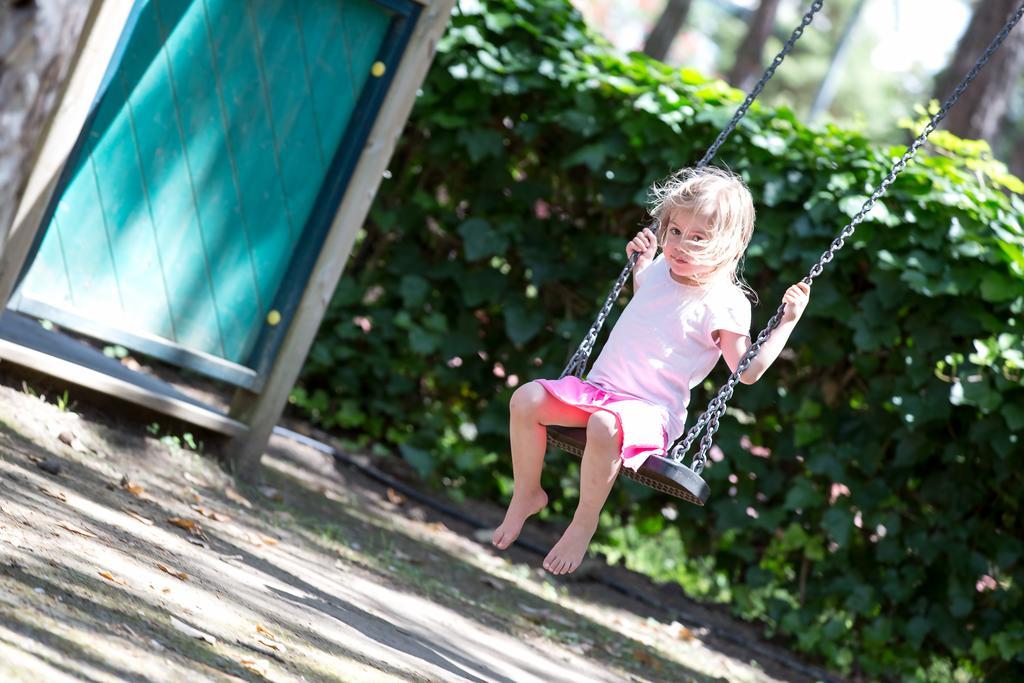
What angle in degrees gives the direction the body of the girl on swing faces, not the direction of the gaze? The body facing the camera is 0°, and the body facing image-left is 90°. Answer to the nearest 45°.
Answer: approximately 45°

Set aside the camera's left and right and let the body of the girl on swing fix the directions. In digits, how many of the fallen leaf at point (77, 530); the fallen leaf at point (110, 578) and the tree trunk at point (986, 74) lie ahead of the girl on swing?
2

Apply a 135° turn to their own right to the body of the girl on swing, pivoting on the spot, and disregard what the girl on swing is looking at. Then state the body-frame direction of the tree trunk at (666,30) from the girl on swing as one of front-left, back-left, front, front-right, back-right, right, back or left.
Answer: front

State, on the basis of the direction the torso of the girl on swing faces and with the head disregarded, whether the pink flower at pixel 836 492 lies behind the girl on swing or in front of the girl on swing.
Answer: behind

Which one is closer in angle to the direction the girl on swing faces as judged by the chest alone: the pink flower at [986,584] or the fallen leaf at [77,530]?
the fallen leaf
